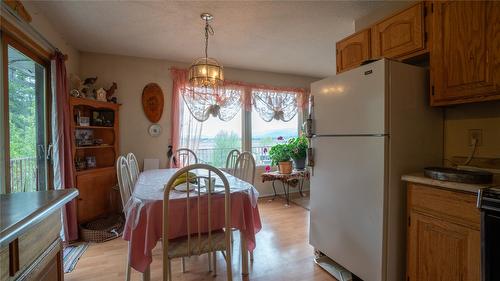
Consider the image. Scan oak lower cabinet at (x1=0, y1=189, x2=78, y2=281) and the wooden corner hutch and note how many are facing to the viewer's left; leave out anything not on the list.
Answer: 0

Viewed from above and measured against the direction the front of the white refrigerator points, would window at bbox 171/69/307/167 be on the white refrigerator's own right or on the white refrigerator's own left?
on the white refrigerator's own right

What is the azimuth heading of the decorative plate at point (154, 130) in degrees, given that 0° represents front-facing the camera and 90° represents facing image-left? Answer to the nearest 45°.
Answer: approximately 0°

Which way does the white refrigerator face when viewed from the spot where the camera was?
facing the viewer and to the left of the viewer

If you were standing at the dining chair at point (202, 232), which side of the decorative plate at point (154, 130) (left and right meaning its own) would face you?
front

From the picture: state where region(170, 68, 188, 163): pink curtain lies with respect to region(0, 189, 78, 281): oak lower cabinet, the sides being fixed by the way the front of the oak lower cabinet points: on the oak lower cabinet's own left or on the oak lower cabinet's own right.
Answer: on the oak lower cabinet's own left

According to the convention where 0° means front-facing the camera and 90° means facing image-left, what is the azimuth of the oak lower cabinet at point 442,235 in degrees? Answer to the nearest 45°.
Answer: approximately 45°

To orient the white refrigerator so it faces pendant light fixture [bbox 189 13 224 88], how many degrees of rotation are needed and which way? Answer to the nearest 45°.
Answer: approximately 45° to its right

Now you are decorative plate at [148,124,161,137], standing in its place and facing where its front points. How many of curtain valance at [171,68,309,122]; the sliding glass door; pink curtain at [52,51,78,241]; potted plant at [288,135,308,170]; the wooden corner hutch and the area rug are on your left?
2

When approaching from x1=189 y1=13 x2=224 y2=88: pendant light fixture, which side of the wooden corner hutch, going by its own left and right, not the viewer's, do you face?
front

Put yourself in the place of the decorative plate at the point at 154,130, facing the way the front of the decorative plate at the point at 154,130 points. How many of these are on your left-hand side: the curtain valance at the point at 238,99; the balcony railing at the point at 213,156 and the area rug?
2

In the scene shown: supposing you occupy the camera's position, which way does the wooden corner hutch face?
facing the viewer and to the right of the viewer

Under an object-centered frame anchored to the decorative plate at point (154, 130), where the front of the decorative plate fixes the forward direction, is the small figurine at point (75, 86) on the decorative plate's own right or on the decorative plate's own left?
on the decorative plate's own right

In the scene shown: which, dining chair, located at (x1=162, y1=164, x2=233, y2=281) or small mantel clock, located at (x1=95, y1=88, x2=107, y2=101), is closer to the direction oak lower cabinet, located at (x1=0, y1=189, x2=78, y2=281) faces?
the dining chair

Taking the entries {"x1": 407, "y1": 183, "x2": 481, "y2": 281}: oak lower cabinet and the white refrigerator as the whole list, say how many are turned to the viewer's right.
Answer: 0

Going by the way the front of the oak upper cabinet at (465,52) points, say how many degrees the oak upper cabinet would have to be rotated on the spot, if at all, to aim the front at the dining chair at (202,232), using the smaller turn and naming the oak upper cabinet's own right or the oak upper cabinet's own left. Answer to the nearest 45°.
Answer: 0° — it already faces it
